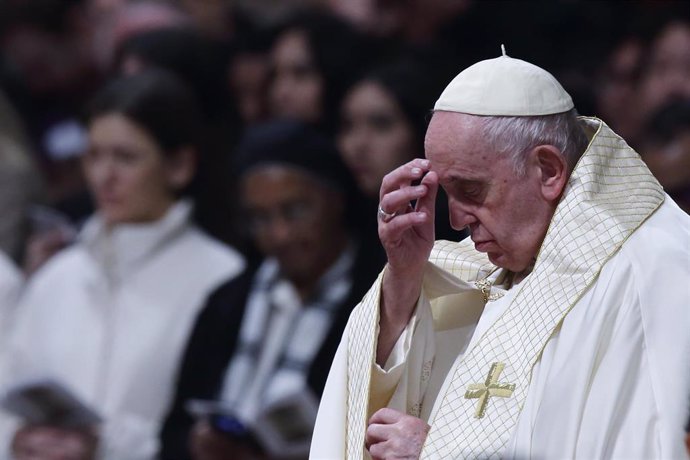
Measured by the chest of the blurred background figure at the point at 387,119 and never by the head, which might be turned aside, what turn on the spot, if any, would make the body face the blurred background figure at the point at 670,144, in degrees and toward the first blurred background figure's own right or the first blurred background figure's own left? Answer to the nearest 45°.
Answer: approximately 135° to the first blurred background figure's own left

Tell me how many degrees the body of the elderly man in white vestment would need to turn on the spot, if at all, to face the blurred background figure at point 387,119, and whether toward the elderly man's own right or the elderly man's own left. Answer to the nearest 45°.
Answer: approximately 135° to the elderly man's own right

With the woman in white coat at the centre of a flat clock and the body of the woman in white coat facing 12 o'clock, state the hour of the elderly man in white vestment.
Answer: The elderly man in white vestment is roughly at 10 o'clock from the woman in white coat.

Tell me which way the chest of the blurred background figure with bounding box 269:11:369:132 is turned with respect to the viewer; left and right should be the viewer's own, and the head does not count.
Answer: facing the viewer and to the left of the viewer

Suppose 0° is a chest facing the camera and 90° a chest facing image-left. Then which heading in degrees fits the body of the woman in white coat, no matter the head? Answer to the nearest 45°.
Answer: approximately 45°

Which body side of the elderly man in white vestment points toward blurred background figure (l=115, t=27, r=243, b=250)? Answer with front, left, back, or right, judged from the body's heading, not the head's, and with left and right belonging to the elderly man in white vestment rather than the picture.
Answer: right

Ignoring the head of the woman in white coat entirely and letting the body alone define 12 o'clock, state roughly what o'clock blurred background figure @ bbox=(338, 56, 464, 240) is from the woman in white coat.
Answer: The blurred background figure is roughly at 9 o'clock from the woman in white coat.
